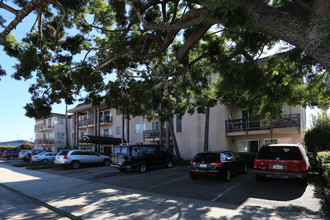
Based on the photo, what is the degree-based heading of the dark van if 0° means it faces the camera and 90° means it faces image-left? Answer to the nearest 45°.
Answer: approximately 225°

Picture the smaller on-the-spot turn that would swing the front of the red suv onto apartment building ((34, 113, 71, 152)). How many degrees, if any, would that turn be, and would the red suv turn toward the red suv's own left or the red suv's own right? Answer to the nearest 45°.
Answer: approximately 45° to the red suv's own left

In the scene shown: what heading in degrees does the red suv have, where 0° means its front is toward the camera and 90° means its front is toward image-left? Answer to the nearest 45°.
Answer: approximately 180°

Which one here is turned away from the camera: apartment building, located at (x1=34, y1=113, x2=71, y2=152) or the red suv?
the red suv

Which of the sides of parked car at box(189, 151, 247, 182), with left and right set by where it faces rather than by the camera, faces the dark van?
left

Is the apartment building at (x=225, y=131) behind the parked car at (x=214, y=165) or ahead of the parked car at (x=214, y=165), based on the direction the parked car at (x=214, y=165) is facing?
ahead

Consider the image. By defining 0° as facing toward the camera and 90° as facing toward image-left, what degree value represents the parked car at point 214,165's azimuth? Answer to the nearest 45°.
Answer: approximately 225°

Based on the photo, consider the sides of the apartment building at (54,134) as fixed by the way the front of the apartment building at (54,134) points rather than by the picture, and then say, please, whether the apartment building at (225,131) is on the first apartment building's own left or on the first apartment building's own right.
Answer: on the first apartment building's own left

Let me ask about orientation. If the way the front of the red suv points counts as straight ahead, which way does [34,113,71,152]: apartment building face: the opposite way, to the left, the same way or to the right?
the opposite way
